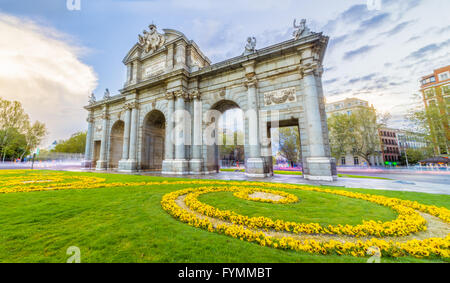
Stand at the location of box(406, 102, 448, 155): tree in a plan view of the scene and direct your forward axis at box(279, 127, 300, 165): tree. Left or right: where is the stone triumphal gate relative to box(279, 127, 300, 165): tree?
left

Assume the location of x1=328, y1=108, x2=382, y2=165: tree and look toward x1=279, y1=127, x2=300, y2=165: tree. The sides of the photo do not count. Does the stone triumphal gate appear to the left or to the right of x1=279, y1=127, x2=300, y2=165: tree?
left

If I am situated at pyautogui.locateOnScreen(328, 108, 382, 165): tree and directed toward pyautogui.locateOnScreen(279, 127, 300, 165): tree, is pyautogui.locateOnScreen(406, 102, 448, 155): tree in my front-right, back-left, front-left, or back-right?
back-left
